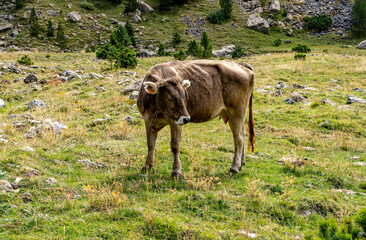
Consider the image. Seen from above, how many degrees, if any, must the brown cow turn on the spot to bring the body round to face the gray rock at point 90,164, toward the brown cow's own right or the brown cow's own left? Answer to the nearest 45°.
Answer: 0° — it already faces it

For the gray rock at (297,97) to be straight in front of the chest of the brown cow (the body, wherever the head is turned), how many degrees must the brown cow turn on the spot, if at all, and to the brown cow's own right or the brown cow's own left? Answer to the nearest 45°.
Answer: approximately 180°

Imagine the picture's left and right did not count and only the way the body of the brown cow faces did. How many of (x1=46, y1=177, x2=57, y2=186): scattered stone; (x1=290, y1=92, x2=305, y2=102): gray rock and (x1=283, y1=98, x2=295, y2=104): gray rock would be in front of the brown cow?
1

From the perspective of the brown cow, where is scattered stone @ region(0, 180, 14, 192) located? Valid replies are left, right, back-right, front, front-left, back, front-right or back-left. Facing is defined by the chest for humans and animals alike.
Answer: front

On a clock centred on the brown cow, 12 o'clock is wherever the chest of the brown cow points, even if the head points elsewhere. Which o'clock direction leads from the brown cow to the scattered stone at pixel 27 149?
The scattered stone is roughly at 1 o'clock from the brown cow.

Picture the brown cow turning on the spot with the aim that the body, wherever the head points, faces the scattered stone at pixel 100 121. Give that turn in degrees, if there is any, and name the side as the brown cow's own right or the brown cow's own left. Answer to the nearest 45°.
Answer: approximately 90° to the brown cow's own right

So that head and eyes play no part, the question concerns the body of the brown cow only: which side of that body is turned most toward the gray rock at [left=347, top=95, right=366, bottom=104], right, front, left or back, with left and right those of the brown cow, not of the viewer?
back

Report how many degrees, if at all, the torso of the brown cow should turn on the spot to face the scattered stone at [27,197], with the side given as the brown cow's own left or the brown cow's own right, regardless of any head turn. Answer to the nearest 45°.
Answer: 0° — it already faces it

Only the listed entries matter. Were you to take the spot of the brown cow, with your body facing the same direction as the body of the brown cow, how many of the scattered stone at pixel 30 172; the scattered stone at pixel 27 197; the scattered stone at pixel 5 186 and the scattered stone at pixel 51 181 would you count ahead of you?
4

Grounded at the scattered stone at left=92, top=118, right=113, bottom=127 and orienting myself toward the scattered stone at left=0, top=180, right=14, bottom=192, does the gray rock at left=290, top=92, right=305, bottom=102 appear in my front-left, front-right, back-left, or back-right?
back-left

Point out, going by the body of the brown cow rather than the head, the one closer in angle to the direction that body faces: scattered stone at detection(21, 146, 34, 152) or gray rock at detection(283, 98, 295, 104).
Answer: the scattered stone

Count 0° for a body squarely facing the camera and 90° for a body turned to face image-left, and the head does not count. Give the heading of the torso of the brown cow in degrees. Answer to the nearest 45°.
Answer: approximately 45°

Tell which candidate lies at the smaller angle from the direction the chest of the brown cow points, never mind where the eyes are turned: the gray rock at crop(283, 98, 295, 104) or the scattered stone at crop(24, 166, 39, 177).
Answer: the scattered stone

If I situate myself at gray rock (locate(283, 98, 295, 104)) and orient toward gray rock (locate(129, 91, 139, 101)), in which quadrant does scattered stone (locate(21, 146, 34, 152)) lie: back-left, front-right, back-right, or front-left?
front-left

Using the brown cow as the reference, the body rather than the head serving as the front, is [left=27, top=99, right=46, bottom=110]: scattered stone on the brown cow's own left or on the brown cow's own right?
on the brown cow's own right

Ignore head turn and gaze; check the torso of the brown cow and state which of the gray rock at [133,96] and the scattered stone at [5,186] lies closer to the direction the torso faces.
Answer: the scattered stone

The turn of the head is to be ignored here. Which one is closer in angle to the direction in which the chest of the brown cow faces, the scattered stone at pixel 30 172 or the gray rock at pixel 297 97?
the scattered stone
